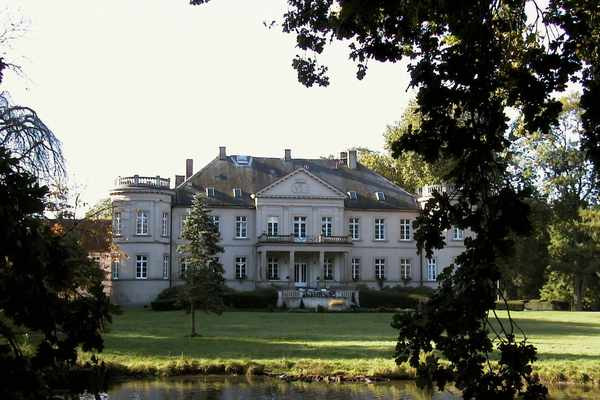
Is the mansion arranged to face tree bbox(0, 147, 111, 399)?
yes

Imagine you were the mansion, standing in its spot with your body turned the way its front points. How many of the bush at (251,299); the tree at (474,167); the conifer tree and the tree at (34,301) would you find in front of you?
4

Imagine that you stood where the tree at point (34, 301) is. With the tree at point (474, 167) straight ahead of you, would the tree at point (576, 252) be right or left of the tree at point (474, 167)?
left

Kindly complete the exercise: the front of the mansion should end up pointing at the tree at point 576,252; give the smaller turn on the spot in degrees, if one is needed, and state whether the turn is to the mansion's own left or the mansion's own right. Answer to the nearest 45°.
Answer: approximately 90° to the mansion's own left

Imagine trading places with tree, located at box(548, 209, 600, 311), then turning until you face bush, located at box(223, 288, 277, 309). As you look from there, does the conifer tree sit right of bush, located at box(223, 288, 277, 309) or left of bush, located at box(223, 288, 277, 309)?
left

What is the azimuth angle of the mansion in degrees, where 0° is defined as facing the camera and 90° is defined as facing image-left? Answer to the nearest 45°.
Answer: approximately 0°

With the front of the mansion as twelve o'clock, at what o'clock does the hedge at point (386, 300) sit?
The hedge is roughly at 10 o'clock from the mansion.

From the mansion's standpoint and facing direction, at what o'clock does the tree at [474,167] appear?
The tree is roughly at 12 o'clock from the mansion.

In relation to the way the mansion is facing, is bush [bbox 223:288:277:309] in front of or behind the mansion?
in front

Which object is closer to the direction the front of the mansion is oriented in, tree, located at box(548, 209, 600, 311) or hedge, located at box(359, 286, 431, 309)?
the hedge
